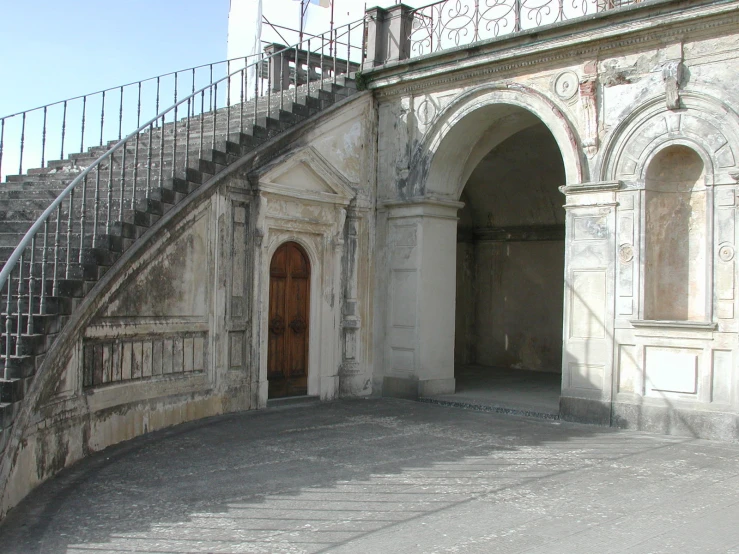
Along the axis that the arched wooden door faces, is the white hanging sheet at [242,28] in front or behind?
behind

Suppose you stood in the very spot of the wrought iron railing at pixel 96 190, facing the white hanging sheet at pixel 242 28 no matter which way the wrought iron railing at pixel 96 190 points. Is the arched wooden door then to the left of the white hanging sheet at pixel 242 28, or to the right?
right

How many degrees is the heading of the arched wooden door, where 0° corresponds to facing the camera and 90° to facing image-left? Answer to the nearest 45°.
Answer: approximately 0°
